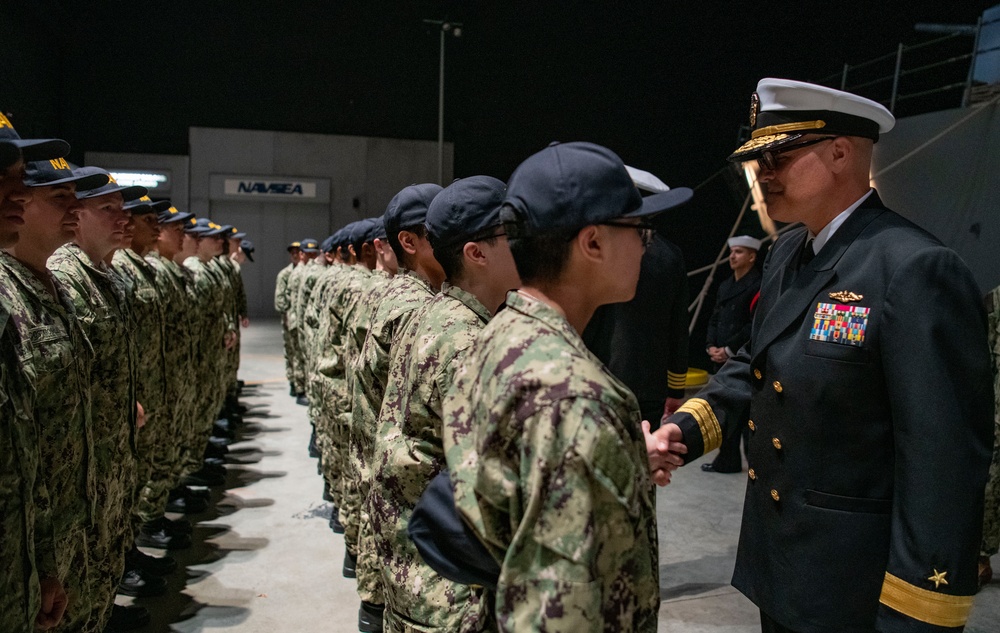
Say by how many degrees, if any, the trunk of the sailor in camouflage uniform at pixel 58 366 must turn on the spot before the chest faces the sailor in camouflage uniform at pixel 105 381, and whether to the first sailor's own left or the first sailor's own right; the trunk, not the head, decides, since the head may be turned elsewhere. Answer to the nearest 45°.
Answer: approximately 135° to the first sailor's own left

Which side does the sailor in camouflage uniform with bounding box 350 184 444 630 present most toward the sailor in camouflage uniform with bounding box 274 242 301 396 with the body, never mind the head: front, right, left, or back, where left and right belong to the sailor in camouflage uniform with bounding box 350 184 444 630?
left

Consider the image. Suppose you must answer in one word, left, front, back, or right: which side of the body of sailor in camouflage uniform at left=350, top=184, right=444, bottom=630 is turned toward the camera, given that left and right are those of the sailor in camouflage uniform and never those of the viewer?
right

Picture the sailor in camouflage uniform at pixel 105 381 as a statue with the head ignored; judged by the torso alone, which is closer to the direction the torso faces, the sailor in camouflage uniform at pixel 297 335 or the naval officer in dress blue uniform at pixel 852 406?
the naval officer in dress blue uniform

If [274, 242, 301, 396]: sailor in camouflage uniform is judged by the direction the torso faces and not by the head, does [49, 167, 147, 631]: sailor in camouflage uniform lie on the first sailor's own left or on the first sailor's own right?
on the first sailor's own right

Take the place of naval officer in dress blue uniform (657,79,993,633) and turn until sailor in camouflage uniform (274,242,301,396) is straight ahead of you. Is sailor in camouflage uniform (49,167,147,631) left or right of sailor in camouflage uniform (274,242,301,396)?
left

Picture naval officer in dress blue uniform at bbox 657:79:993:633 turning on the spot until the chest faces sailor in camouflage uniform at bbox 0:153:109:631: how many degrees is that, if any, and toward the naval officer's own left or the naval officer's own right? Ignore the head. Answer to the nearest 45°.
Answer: approximately 45° to the naval officer's own right

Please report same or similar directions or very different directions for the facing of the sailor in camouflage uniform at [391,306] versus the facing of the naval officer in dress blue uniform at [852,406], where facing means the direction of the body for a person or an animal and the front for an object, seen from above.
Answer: very different directions

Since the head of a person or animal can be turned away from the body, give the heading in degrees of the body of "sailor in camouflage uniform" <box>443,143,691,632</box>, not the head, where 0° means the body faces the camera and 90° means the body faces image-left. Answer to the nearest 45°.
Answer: approximately 225°

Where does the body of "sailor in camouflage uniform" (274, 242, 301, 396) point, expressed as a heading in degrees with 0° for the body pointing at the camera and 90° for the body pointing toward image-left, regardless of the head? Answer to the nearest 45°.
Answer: approximately 270°

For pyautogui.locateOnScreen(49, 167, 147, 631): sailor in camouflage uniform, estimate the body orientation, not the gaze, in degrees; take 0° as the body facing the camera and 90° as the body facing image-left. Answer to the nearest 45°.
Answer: approximately 315°
